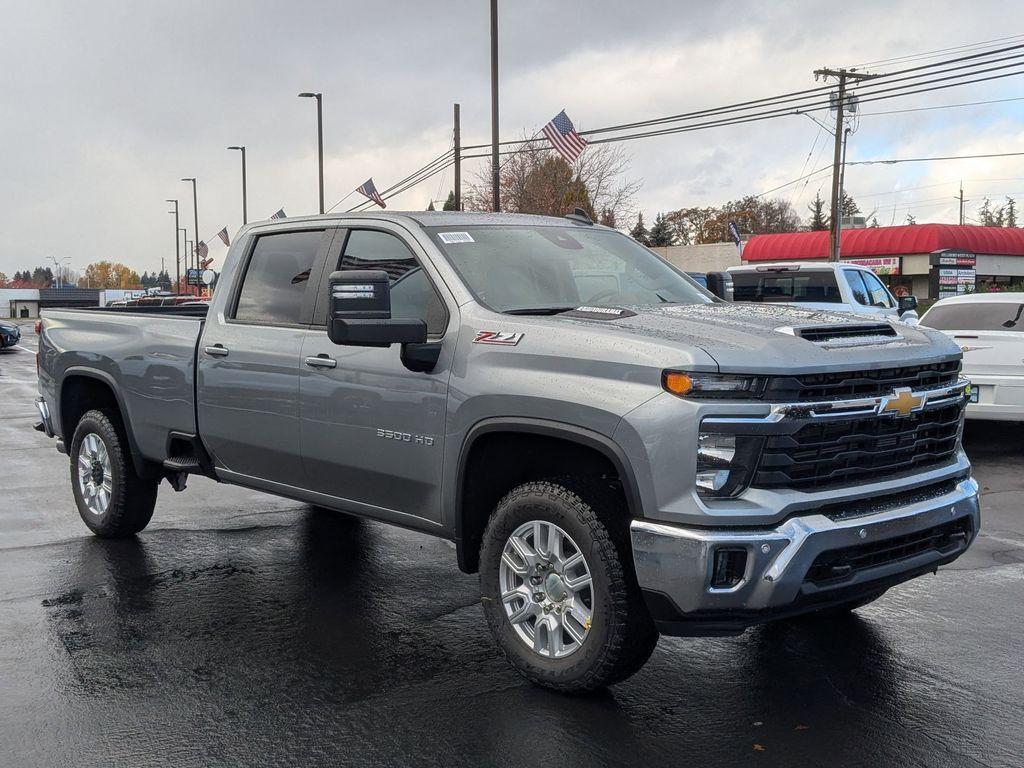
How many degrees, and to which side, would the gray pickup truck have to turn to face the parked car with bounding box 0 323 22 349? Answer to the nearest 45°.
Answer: approximately 180°

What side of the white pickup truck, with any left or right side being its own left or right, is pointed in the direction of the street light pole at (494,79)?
left

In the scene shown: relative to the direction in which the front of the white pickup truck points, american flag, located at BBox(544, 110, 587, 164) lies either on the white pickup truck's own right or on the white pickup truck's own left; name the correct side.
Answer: on the white pickup truck's own left

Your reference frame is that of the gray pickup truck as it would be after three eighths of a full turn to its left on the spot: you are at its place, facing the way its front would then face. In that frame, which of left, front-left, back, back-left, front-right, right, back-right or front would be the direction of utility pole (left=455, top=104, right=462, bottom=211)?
front

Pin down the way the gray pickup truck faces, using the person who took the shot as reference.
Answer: facing the viewer and to the right of the viewer

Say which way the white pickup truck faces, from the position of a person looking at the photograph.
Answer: facing away from the viewer and to the right of the viewer

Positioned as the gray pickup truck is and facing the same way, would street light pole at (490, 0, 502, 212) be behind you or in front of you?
behind

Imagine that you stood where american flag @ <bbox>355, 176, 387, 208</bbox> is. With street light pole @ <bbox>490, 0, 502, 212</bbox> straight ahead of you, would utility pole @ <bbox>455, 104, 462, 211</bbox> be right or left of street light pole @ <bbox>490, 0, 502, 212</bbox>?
left

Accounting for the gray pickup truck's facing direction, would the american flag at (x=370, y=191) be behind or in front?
behind

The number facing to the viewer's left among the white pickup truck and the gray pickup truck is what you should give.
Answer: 0
